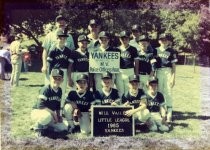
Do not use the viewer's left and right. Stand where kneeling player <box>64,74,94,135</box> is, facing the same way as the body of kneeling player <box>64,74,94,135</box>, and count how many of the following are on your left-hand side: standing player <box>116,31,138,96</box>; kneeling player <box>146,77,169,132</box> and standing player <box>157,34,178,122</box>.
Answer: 3

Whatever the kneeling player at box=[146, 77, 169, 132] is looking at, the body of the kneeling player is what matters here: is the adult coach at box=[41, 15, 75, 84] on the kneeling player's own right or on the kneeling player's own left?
on the kneeling player's own right

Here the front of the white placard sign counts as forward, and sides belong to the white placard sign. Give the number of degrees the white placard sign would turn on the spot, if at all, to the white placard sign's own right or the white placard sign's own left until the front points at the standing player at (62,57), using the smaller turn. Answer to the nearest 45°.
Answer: approximately 90° to the white placard sign's own right

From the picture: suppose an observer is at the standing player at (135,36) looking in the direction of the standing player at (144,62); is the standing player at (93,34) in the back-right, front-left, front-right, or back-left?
back-right
